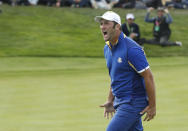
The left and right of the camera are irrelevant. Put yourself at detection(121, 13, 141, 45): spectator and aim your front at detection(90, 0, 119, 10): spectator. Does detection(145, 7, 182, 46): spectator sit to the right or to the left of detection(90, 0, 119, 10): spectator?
right

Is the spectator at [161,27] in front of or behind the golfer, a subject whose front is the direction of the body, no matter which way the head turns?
behind

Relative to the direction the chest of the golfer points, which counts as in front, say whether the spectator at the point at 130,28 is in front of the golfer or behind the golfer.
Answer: behind

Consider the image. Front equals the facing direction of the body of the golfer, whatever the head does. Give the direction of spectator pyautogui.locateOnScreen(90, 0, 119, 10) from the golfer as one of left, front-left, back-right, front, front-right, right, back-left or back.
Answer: back-right

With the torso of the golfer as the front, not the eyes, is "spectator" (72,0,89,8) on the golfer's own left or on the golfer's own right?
on the golfer's own right

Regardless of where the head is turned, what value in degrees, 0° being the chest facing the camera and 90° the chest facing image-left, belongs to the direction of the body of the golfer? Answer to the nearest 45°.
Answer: approximately 45°

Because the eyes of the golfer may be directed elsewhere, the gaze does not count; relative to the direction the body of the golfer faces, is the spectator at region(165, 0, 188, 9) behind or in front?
behind

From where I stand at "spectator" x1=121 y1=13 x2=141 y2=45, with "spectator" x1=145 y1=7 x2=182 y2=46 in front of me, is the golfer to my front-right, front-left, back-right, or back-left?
back-right

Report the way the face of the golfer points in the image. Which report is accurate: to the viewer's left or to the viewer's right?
to the viewer's left
